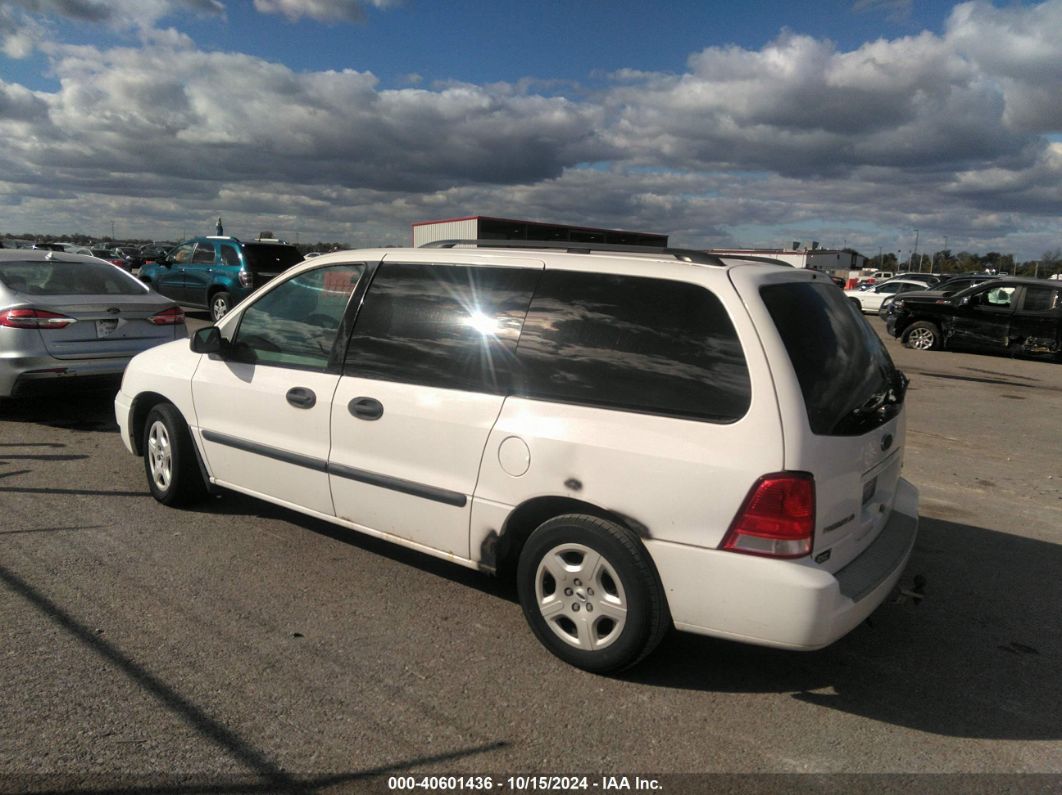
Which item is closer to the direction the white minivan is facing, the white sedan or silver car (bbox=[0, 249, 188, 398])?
the silver car

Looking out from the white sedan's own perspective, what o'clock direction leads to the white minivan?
The white minivan is roughly at 9 o'clock from the white sedan.

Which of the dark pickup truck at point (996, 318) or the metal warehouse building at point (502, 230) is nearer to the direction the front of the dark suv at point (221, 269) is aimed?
the metal warehouse building

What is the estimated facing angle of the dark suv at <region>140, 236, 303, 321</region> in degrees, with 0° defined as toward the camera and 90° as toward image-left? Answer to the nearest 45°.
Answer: approximately 135°

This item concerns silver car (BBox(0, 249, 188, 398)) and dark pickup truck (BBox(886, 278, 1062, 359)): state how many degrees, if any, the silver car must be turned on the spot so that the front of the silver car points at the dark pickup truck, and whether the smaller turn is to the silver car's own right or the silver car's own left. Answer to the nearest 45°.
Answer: approximately 135° to the silver car's own right

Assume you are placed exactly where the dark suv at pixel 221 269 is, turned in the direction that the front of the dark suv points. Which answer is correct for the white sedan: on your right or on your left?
on your right

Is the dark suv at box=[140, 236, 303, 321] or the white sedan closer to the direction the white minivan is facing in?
the dark suv

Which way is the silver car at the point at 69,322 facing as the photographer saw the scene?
facing away from the viewer and to the left of the viewer

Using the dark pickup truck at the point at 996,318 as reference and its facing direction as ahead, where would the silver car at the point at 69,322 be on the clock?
The silver car is roughly at 10 o'clock from the dark pickup truck.

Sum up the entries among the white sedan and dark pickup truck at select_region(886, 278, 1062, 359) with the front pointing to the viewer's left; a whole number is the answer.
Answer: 2

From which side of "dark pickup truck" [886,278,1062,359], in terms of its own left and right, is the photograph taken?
left

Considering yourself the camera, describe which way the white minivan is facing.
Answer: facing away from the viewer and to the left of the viewer
